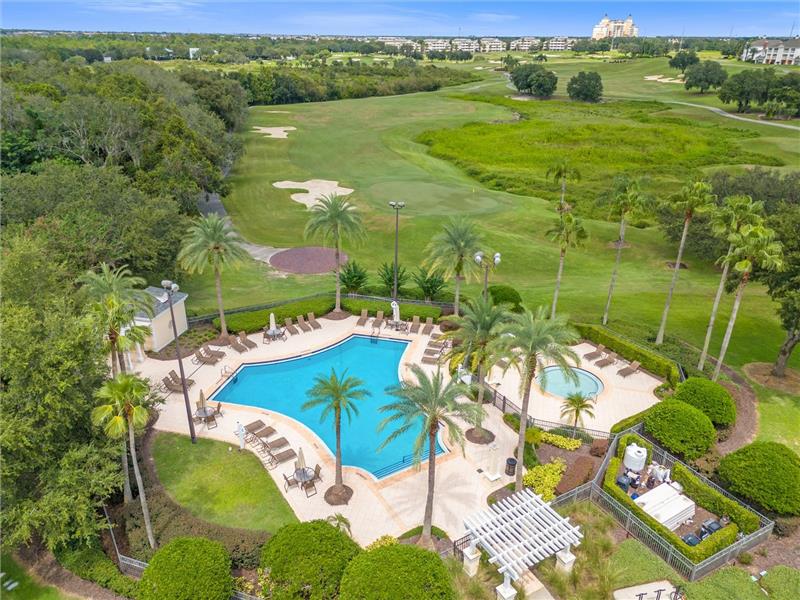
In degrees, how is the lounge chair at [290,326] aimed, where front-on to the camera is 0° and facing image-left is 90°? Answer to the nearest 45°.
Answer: approximately 315°

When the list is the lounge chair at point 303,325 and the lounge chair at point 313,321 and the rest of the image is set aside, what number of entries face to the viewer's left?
0

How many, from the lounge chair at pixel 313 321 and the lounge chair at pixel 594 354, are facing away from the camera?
0

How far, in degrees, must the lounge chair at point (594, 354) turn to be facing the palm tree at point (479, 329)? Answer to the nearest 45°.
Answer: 0° — it already faces it

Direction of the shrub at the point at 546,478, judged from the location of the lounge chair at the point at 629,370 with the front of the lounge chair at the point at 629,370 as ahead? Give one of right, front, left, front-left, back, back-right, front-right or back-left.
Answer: front-left

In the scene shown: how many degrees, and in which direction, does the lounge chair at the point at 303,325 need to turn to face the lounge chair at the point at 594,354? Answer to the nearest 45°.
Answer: approximately 45° to its left

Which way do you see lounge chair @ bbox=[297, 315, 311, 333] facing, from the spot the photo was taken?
facing the viewer and to the right of the viewer

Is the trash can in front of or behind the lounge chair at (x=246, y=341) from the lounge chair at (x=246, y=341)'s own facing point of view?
in front

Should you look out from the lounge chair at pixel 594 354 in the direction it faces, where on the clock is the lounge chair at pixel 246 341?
the lounge chair at pixel 246 341 is roughly at 1 o'clock from the lounge chair at pixel 594 354.

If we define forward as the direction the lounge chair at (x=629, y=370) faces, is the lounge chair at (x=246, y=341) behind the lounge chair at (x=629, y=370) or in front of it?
in front

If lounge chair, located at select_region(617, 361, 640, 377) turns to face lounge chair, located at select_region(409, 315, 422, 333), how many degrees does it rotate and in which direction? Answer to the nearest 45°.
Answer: approximately 45° to its right

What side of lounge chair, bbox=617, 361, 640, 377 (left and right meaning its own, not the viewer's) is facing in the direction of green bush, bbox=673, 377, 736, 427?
left

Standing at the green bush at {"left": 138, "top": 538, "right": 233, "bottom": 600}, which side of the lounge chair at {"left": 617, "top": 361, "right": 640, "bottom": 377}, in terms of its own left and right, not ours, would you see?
front
